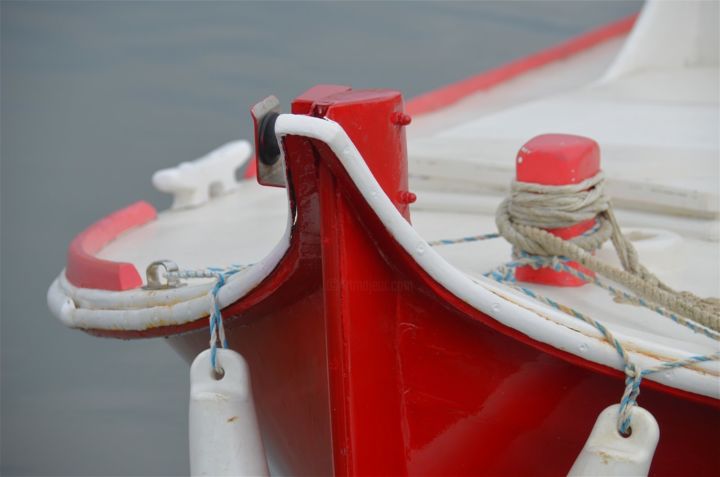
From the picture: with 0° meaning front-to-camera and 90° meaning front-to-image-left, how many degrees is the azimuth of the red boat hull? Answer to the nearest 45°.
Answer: approximately 45°
